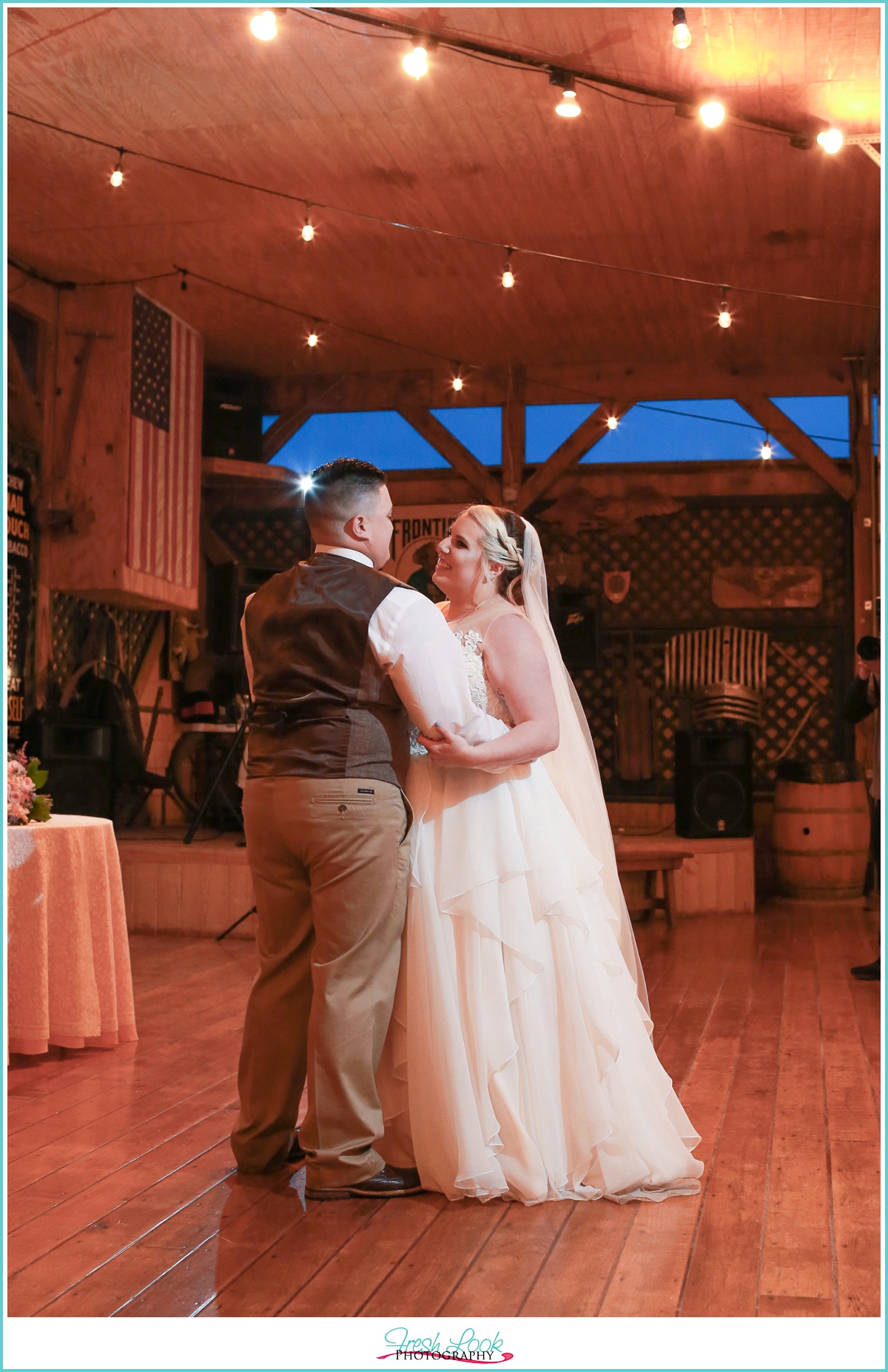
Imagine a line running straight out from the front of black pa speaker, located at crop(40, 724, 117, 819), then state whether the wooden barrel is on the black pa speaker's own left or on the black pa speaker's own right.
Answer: on the black pa speaker's own left

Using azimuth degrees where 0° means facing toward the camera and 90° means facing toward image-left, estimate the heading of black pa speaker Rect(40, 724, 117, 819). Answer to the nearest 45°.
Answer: approximately 0°

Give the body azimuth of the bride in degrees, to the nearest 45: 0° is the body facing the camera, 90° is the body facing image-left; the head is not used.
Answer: approximately 90°

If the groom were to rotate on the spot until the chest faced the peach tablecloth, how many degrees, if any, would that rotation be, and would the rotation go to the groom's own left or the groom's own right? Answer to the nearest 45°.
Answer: approximately 90° to the groom's own left

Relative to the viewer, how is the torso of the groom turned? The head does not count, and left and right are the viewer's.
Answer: facing away from the viewer and to the right of the viewer

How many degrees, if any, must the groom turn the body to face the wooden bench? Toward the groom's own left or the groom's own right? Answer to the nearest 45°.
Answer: approximately 45° to the groom's own left

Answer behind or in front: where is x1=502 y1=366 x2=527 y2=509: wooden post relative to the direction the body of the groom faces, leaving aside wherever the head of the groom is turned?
in front

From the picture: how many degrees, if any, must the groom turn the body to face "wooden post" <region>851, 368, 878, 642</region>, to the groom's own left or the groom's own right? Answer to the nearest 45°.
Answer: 0° — they already face it

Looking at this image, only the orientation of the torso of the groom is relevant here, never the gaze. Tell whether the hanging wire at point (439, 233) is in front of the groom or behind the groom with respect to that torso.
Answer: in front

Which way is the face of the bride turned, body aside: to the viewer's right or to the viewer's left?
to the viewer's left
